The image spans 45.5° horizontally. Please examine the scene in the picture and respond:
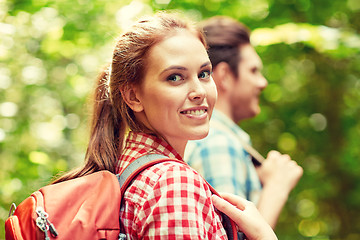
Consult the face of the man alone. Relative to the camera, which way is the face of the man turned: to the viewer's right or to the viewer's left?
to the viewer's right

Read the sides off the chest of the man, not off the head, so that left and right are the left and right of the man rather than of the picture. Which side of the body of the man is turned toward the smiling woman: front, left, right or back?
right

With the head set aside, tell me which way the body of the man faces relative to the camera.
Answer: to the viewer's right
